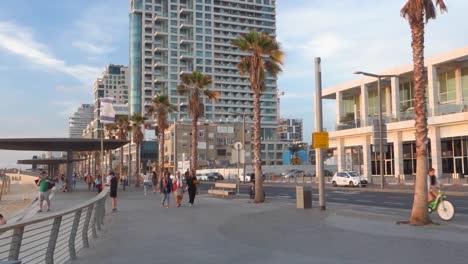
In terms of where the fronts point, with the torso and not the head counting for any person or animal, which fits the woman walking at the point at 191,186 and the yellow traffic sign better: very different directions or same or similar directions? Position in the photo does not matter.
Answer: same or similar directions

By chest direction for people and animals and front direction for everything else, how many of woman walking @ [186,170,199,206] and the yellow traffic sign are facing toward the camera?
2

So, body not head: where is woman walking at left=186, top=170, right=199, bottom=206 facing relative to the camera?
toward the camera

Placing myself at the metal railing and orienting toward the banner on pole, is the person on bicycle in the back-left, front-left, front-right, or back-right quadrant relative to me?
front-right

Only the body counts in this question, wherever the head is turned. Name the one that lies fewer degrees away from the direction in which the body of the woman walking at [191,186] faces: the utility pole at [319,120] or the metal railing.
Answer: the metal railing

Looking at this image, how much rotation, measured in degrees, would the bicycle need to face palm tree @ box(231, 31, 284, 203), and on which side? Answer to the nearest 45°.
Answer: approximately 180°

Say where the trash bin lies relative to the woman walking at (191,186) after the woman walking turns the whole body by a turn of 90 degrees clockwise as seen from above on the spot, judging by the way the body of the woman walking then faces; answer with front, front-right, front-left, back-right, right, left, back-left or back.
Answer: back-left

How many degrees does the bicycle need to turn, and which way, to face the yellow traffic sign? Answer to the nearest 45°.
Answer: approximately 180°

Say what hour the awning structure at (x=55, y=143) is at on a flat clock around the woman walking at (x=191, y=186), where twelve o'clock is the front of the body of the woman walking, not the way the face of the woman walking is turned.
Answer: The awning structure is roughly at 5 o'clock from the woman walking.

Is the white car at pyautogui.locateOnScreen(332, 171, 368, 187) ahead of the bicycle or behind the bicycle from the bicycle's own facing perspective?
behind

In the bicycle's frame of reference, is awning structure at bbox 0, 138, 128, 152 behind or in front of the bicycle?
behind

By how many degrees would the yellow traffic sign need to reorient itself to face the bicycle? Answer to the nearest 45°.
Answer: approximately 45° to its left

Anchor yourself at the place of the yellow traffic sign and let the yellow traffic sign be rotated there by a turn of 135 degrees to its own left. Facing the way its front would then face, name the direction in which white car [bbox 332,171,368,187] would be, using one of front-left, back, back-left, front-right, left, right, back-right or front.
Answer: front-left
